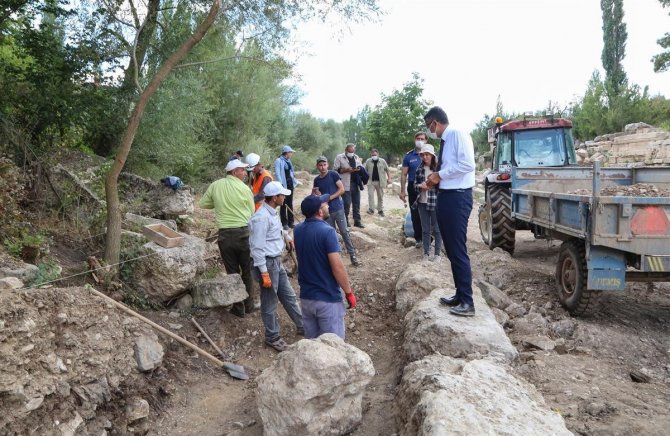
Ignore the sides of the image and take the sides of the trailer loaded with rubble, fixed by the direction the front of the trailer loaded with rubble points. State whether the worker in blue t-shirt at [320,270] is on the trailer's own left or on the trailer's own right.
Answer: on the trailer's own left

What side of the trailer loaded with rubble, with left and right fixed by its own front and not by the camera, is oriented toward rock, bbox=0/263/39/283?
left

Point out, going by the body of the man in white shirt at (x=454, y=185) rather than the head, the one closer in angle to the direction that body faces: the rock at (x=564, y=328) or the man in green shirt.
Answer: the man in green shirt

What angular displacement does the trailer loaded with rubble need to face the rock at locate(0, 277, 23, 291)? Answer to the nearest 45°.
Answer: approximately 90° to its left

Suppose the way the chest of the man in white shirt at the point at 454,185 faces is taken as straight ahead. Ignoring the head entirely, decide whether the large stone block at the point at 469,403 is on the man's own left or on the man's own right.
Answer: on the man's own left

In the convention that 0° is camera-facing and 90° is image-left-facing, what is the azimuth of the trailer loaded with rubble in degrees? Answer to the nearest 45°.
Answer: approximately 135°

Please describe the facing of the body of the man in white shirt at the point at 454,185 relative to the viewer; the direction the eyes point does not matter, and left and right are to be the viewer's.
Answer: facing to the left of the viewer

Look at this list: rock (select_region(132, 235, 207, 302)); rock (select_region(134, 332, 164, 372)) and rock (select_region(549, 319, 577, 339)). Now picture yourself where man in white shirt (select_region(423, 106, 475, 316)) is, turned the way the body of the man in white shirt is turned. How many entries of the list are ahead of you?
2
